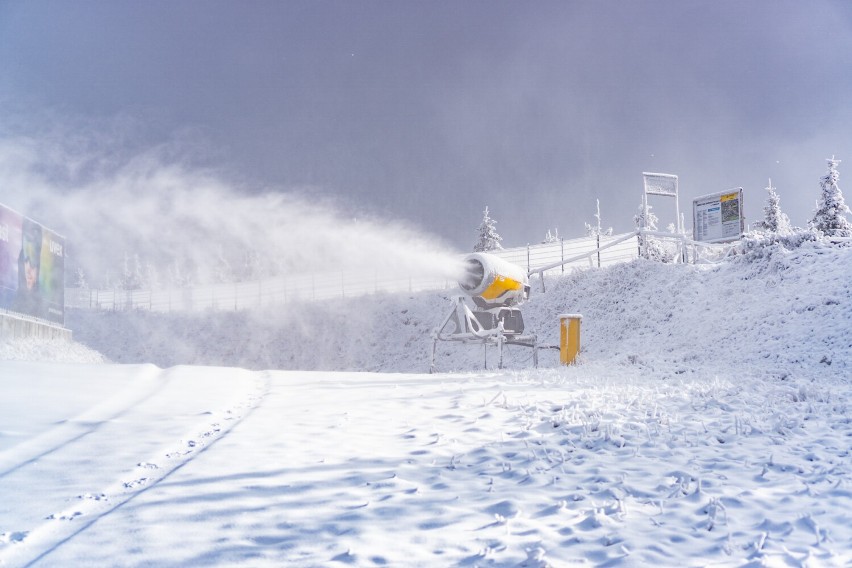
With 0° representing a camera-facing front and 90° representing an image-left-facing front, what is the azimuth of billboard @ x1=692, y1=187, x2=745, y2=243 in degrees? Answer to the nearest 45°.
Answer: approximately 45°

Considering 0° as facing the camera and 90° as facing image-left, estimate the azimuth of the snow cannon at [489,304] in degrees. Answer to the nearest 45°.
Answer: approximately 45°

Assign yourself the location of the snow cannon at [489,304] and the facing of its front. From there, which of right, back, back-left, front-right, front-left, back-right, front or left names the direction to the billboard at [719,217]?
back

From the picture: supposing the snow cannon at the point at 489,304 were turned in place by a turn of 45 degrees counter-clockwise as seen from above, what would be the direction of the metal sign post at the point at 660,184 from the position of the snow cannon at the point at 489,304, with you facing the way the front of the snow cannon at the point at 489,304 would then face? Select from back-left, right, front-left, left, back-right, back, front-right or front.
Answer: back-left

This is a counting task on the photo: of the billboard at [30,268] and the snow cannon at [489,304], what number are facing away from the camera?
0

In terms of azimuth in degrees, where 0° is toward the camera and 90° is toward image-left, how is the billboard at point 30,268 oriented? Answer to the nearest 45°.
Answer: approximately 315°

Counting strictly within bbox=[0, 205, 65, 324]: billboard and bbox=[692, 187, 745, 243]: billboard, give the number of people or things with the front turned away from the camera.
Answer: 0

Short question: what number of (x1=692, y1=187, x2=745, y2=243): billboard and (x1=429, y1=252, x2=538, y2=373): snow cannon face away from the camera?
0

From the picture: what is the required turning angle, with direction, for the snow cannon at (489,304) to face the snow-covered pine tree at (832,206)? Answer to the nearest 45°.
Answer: approximately 180°

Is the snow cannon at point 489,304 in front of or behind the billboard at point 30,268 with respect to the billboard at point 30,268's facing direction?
in front

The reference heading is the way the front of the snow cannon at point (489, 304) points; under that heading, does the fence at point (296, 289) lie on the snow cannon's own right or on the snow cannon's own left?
on the snow cannon's own right

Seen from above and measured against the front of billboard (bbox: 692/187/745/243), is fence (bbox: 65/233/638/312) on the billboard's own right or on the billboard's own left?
on the billboard's own right
